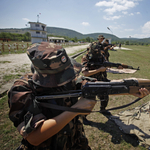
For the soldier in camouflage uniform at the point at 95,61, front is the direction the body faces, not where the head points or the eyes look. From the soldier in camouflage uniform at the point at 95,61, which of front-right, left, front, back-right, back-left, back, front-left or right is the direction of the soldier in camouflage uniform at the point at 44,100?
right

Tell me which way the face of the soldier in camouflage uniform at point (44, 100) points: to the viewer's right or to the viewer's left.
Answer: to the viewer's right

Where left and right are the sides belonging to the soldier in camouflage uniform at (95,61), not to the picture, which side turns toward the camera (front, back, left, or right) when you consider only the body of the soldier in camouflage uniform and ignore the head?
right
